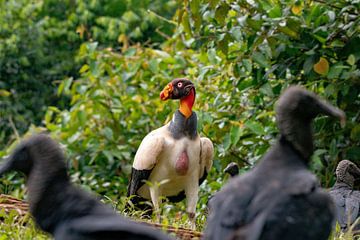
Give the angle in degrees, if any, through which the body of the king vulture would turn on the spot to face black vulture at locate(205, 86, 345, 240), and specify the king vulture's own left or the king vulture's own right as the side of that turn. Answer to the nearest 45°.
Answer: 0° — it already faces it

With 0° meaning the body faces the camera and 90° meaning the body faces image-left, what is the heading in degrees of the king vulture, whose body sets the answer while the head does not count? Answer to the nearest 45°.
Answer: approximately 0°

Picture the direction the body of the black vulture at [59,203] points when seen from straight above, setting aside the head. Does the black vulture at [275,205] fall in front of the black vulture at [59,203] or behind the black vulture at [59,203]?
behind

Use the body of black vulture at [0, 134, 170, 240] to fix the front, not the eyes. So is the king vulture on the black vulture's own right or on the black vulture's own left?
on the black vulture's own right
